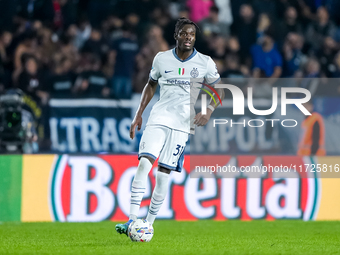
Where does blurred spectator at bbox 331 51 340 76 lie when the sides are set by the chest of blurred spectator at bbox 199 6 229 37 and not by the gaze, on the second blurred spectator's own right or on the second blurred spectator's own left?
on the second blurred spectator's own left

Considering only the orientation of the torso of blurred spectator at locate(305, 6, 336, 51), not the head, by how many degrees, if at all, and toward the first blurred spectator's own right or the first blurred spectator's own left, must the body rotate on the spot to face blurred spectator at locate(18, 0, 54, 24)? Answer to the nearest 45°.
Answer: approximately 90° to the first blurred spectator's own right

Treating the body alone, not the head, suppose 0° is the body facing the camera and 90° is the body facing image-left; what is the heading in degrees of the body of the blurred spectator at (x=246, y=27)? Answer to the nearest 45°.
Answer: approximately 0°

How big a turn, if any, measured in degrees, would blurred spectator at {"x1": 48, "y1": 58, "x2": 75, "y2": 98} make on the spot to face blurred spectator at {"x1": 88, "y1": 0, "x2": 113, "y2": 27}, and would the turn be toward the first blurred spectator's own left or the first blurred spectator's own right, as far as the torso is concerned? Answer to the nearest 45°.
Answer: approximately 180°

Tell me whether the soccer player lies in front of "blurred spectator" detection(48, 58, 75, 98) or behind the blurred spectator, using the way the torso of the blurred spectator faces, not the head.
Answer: in front

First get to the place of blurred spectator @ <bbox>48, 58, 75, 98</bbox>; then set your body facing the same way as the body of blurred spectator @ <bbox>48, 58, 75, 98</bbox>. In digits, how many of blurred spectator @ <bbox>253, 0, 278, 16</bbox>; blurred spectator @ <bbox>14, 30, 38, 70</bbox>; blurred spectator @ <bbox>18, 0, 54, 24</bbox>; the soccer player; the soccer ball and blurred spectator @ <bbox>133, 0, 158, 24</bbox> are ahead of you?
2

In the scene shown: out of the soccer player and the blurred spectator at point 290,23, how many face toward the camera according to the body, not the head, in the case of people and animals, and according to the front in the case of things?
2

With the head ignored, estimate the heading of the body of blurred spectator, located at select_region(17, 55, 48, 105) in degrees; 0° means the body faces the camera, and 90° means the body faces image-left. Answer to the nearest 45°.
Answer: approximately 0°
